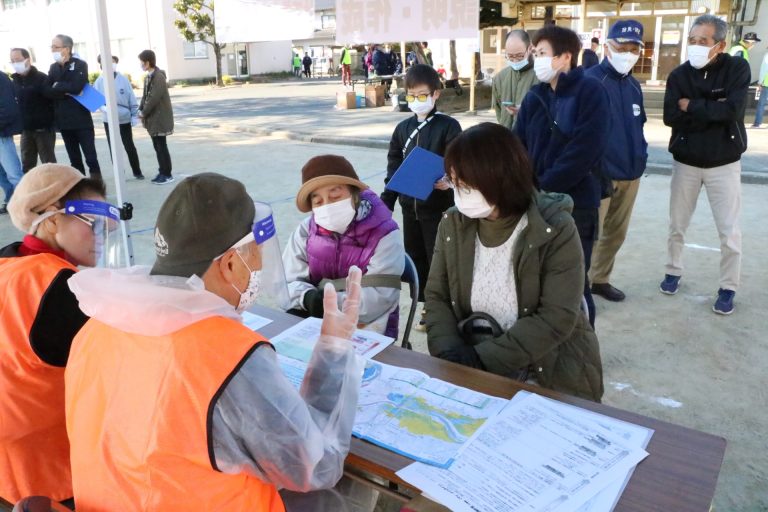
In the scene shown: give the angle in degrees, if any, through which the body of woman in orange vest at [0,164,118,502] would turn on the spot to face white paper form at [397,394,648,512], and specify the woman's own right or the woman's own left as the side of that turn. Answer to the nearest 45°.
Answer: approximately 90° to the woman's own right

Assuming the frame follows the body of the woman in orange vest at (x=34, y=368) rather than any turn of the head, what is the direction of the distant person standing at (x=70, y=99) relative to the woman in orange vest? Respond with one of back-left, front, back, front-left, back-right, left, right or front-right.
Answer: front-left

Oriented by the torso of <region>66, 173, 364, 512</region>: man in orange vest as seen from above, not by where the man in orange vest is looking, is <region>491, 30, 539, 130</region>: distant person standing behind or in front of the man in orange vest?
in front

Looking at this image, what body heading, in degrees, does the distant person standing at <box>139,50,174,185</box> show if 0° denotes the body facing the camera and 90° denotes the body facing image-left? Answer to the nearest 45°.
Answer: approximately 90°

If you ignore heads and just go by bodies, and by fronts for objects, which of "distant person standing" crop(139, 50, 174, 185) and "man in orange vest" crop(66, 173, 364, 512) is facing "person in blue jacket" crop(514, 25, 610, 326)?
the man in orange vest

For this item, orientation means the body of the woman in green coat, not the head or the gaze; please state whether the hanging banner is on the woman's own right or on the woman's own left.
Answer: on the woman's own right

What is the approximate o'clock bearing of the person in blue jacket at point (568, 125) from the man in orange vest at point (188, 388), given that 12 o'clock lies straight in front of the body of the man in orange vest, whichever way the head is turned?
The person in blue jacket is roughly at 12 o'clock from the man in orange vest.

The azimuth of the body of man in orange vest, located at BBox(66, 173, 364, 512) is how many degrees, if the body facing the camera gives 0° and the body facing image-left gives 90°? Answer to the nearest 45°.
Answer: approximately 225°

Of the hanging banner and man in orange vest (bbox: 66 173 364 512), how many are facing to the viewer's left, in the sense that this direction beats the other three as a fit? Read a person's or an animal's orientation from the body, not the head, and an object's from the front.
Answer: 0

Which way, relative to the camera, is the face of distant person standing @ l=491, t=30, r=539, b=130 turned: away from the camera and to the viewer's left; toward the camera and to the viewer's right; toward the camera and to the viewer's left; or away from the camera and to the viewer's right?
toward the camera and to the viewer's left

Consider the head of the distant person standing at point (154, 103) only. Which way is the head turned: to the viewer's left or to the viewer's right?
to the viewer's left

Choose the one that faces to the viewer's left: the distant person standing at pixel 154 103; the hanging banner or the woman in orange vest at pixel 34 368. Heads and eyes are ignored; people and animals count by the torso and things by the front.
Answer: the distant person standing

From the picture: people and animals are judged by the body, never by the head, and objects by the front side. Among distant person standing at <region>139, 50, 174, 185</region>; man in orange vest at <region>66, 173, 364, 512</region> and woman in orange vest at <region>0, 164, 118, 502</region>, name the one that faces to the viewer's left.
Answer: the distant person standing

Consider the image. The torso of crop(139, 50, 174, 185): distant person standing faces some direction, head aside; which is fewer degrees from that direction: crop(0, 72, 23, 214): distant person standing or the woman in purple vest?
the distant person standing

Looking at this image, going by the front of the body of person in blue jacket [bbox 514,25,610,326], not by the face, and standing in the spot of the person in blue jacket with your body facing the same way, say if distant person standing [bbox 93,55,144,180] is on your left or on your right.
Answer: on your right

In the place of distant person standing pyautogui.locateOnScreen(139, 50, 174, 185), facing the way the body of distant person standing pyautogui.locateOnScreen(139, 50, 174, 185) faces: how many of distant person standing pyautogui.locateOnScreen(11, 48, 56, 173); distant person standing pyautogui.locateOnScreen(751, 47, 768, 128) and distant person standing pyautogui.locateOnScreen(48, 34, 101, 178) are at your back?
1

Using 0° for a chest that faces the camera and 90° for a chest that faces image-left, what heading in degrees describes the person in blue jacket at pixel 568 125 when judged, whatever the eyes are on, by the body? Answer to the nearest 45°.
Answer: approximately 45°
